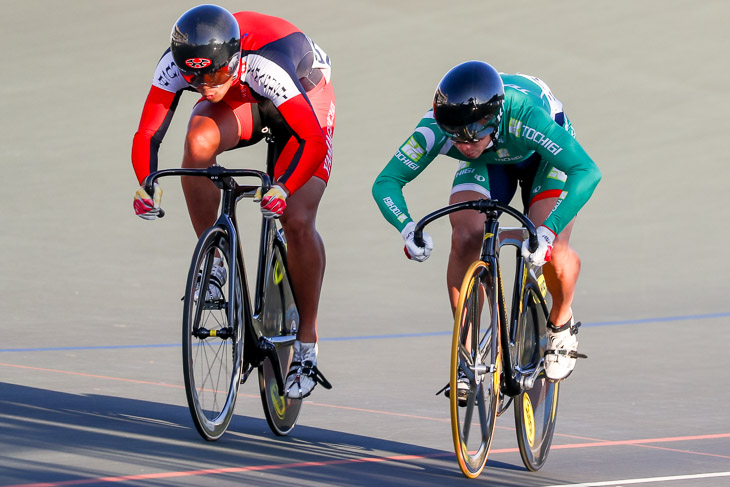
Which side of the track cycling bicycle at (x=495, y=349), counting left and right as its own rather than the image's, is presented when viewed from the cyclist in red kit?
right

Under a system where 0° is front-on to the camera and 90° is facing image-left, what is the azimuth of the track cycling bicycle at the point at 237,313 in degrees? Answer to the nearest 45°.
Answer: approximately 0°

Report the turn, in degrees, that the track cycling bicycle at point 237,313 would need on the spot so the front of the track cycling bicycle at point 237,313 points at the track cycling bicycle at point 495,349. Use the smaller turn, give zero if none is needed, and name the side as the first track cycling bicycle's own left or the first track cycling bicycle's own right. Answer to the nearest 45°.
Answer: approximately 90° to the first track cycling bicycle's own left

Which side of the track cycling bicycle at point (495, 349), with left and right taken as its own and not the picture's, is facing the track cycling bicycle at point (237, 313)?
right

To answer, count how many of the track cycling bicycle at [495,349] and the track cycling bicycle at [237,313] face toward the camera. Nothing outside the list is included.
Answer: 2
